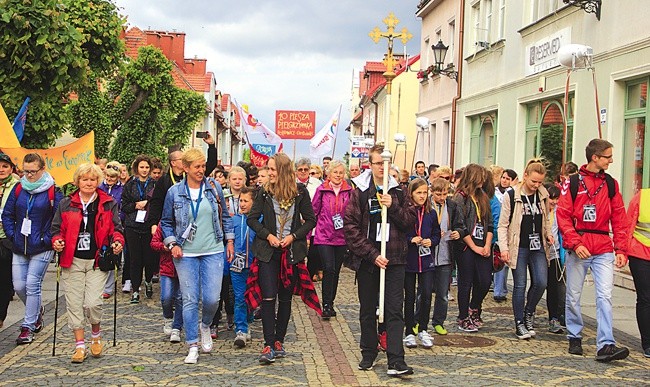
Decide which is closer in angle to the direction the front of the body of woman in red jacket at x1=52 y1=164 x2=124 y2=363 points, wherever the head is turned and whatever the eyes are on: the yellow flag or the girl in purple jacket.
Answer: the girl in purple jacket

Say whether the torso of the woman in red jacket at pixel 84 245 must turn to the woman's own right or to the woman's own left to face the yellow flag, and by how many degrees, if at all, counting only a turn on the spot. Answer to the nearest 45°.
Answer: approximately 180°

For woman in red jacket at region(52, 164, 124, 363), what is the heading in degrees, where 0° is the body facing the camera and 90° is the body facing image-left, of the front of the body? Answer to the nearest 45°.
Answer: approximately 0°

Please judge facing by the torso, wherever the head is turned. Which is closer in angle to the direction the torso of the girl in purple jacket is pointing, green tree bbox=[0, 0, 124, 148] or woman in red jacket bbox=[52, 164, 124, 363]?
the woman in red jacket

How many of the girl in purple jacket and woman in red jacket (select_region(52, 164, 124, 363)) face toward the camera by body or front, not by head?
2

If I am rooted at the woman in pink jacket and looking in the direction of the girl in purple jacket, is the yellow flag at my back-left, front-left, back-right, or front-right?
back-right

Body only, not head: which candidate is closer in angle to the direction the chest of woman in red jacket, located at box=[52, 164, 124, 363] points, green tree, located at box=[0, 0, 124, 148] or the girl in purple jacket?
the girl in purple jacket

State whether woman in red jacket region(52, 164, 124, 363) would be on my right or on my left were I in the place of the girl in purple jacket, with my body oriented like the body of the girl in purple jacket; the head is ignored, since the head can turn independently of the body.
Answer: on my right

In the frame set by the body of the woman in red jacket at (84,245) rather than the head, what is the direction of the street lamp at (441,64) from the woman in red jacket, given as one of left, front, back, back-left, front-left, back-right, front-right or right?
back-left

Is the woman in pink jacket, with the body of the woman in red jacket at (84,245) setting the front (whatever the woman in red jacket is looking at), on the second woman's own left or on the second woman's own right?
on the second woman's own left

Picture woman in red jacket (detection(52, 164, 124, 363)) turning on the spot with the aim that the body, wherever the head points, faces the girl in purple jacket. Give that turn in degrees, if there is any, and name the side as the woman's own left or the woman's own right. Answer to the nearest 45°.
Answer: approximately 90° to the woman's own left
